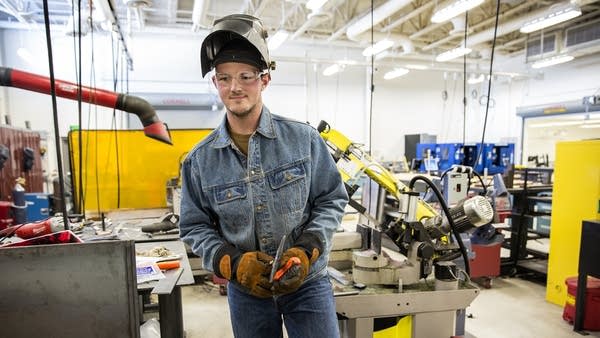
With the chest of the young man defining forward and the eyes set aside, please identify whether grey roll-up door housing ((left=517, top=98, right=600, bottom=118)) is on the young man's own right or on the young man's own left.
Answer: on the young man's own left

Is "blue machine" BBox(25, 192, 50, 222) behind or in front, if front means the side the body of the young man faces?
behind

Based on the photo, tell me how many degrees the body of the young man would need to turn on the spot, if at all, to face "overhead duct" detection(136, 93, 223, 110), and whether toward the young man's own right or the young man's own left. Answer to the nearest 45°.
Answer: approximately 180°

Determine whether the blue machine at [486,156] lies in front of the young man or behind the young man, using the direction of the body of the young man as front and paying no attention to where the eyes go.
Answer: behind

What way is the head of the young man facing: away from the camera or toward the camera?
toward the camera

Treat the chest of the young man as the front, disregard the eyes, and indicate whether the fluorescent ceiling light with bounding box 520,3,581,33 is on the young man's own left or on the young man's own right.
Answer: on the young man's own left

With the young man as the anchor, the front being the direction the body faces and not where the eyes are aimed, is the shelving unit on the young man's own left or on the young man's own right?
on the young man's own left

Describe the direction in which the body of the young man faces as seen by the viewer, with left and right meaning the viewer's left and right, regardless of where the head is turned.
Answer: facing the viewer

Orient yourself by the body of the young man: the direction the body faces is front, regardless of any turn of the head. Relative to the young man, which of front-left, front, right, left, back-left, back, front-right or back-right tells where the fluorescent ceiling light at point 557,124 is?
back-left

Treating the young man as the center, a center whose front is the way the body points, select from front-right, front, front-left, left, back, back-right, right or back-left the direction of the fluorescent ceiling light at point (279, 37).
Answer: back

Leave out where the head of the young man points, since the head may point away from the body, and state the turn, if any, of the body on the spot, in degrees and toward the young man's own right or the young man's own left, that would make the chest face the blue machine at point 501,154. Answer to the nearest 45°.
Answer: approximately 135° to the young man's own left

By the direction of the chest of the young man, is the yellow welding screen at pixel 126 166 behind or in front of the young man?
behind

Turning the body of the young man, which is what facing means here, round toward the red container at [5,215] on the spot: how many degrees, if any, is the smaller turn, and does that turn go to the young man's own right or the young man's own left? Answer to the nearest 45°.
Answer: approximately 135° to the young man's own right
